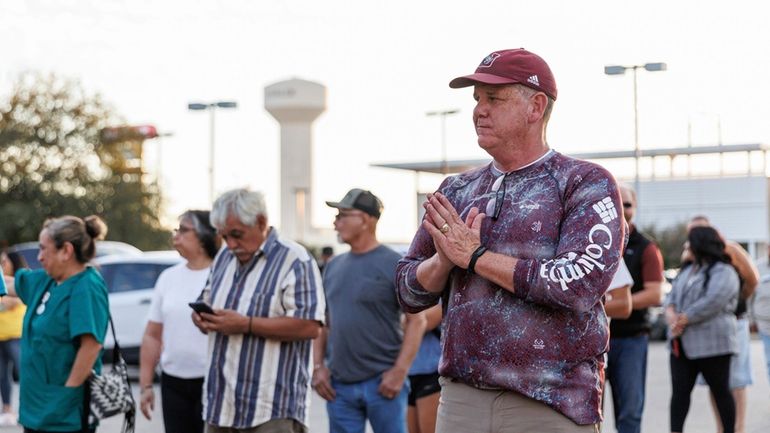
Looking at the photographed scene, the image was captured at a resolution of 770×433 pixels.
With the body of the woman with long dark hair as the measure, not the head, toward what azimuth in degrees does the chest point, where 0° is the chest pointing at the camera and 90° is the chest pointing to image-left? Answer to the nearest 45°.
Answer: approximately 45°

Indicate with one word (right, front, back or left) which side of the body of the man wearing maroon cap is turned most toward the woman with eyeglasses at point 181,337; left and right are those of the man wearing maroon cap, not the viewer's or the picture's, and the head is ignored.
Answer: right

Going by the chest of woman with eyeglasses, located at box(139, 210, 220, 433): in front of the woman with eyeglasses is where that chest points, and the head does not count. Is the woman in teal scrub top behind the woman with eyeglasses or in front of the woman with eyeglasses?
in front

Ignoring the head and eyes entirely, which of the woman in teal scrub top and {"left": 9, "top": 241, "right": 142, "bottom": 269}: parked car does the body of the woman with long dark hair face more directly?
the woman in teal scrub top

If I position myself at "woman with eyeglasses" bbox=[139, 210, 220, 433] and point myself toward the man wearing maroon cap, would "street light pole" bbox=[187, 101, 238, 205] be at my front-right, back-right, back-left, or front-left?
back-left

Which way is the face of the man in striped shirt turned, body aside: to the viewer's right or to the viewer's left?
to the viewer's left

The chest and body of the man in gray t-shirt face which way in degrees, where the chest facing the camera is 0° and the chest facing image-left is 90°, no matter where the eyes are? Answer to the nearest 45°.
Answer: approximately 45°

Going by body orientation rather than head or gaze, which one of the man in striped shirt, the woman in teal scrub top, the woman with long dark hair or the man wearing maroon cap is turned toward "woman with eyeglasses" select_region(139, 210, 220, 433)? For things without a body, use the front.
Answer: the woman with long dark hair
